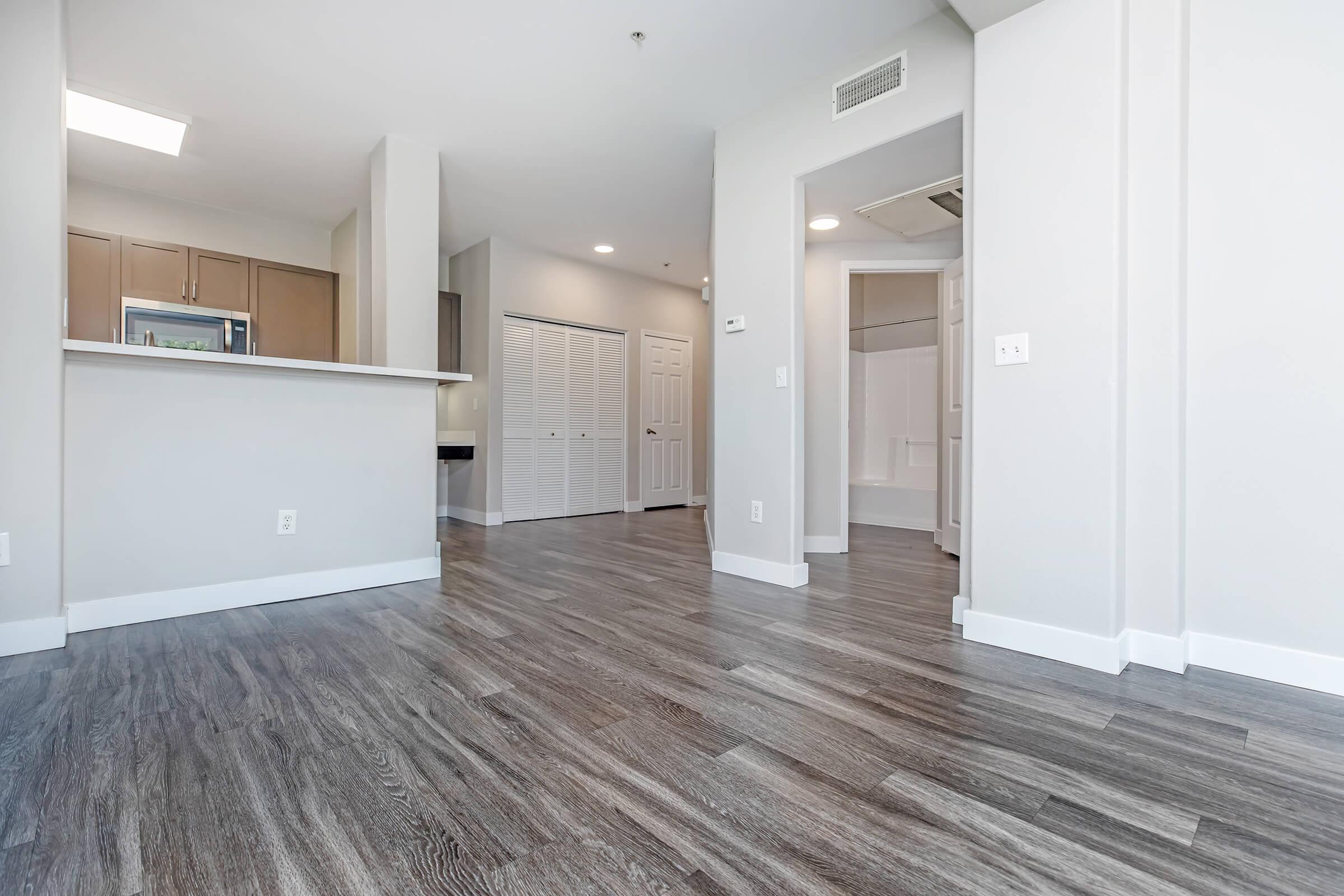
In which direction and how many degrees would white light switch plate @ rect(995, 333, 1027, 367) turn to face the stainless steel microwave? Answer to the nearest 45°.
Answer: approximately 90° to its right

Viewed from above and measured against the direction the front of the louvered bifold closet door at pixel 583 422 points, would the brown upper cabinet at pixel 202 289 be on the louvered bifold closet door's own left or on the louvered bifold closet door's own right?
on the louvered bifold closet door's own right

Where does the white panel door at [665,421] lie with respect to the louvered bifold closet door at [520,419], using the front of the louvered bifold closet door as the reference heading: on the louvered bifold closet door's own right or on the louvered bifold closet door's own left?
on the louvered bifold closet door's own left

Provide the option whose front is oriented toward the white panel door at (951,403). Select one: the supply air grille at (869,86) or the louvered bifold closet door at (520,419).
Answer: the louvered bifold closet door

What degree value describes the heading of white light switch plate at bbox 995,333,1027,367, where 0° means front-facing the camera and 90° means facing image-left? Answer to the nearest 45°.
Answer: approximately 0°

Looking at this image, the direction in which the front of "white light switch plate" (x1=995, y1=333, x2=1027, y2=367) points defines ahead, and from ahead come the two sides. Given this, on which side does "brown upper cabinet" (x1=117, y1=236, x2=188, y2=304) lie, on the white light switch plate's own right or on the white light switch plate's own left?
on the white light switch plate's own right

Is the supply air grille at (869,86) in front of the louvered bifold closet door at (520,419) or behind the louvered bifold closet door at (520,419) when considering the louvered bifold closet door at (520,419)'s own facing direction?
in front
